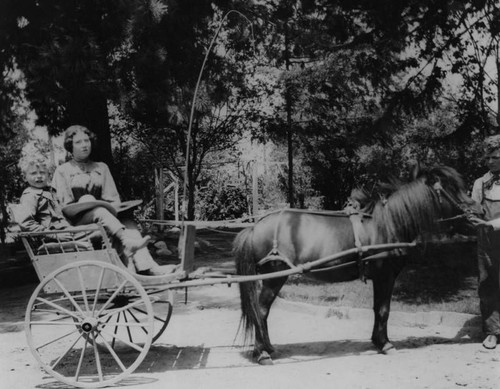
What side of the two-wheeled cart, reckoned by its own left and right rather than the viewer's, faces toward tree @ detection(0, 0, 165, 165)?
left

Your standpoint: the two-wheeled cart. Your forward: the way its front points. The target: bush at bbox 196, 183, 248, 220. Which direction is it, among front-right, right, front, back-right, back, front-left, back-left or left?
left

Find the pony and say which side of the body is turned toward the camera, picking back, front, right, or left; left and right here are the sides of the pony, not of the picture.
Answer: right

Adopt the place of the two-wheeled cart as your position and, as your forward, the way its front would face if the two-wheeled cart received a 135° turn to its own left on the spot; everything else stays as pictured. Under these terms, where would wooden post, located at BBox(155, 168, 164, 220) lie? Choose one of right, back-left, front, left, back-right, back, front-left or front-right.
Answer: front-right

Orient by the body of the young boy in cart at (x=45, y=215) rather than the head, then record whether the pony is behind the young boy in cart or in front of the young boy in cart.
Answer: in front

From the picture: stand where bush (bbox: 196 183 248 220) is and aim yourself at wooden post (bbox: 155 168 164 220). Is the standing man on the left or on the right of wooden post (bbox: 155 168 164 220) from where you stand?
left

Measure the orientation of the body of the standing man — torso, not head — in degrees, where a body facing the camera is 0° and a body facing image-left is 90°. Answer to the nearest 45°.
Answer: approximately 0°

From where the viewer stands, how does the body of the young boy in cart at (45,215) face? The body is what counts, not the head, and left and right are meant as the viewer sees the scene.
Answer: facing the viewer and to the right of the viewer

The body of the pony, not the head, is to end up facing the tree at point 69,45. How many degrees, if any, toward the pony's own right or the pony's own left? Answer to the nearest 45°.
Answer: approximately 135° to the pony's own left
